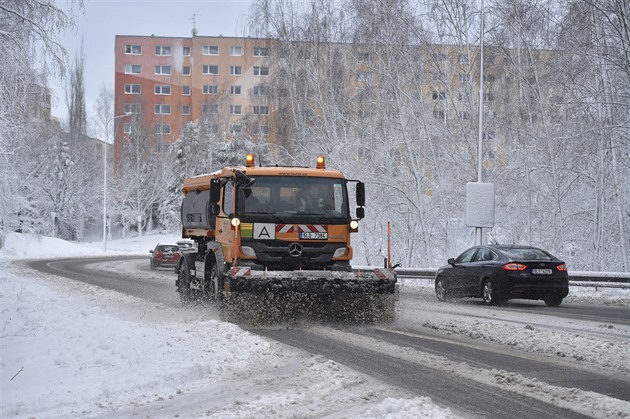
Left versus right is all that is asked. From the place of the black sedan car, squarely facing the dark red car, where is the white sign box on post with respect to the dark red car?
right

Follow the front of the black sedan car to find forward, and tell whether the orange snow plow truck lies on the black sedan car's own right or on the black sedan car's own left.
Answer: on the black sedan car's own left

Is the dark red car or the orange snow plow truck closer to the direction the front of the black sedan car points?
the dark red car

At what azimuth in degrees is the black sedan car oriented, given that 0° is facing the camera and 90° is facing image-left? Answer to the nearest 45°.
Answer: approximately 135°
